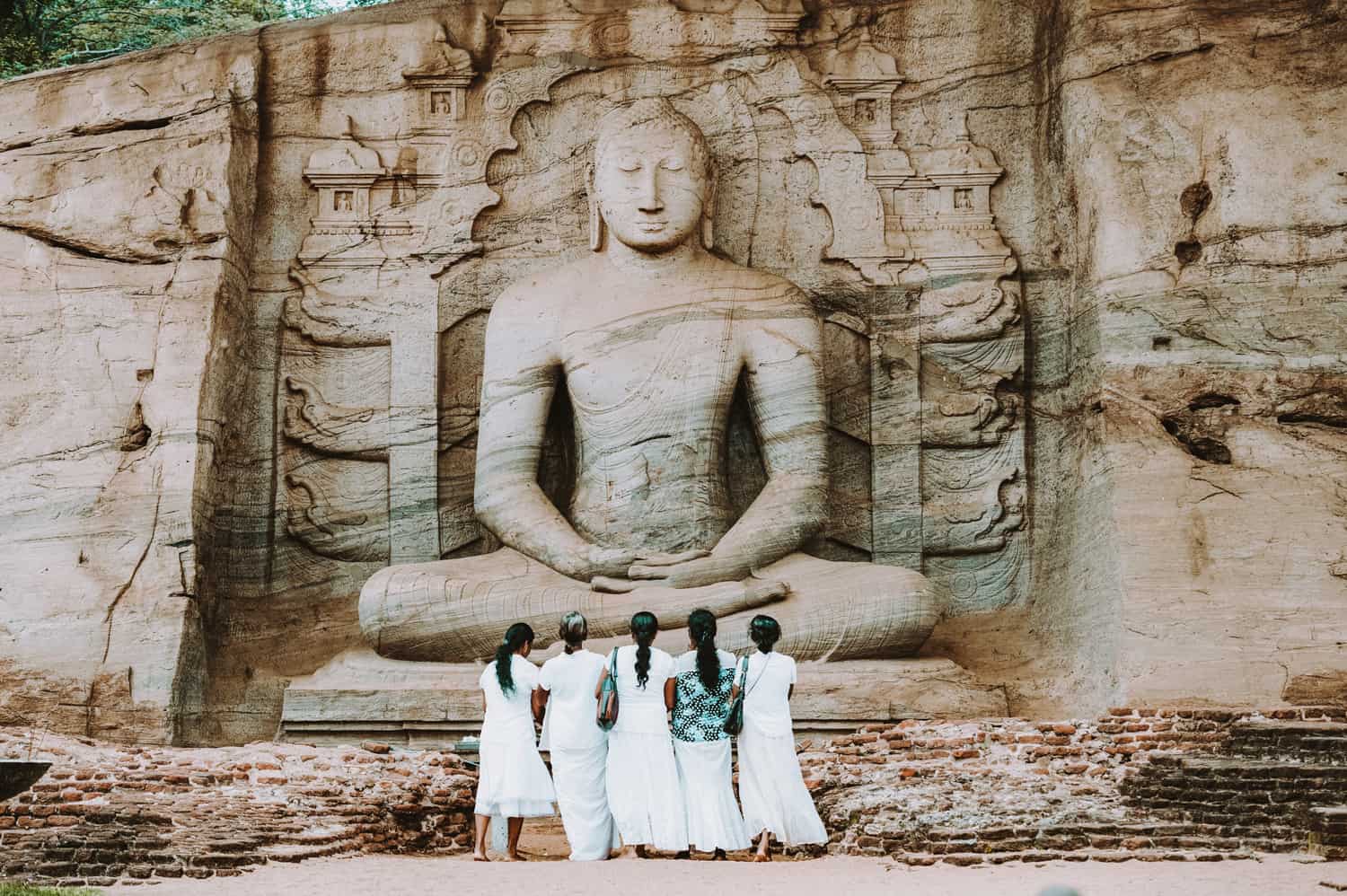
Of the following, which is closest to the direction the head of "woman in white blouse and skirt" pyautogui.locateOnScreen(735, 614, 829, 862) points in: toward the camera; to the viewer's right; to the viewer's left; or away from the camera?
away from the camera

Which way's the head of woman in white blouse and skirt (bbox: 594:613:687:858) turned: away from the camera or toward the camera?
away from the camera

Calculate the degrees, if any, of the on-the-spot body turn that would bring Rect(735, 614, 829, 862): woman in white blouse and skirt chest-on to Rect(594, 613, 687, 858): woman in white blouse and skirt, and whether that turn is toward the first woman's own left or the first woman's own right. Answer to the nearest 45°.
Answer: approximately 90° to the first woman's own left

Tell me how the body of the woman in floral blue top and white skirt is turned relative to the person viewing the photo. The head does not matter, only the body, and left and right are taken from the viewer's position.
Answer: facing away from the viewer

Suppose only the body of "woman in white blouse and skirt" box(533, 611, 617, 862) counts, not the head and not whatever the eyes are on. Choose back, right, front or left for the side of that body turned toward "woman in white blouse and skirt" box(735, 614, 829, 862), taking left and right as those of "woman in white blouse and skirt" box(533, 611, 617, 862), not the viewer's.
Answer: right

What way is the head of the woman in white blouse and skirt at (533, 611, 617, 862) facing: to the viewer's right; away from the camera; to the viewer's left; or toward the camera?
away from the camera

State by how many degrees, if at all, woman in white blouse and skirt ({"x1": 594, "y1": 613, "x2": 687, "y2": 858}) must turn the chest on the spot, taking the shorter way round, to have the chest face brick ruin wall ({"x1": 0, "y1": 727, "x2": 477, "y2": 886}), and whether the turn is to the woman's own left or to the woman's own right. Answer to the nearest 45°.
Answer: approximately 90° to the woman's own left

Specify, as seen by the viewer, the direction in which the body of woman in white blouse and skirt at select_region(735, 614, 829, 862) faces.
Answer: away from the camera

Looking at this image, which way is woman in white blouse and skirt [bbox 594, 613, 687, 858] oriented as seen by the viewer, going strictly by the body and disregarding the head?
away from the camera

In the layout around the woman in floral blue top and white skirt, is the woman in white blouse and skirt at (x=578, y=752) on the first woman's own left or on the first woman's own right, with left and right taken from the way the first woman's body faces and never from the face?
on the first woman's own left

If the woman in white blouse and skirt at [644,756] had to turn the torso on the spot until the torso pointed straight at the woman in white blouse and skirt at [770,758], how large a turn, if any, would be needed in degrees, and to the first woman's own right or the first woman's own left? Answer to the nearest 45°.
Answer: approximately 90° to the first woman's own right

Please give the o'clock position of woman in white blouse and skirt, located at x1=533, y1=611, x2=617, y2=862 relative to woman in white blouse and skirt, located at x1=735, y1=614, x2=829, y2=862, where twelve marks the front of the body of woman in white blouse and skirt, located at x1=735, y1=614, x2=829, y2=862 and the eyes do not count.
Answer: woman in white blouse and skirt, located at x1=533, y1=611, x2=617, y2=862 is roughly at 9 o'clock from woman in white blouse and skirt, located at x1=735, y1=614, x2=829, y2=862.

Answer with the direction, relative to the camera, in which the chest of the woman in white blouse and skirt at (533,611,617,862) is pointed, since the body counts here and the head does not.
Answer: away from the camera
